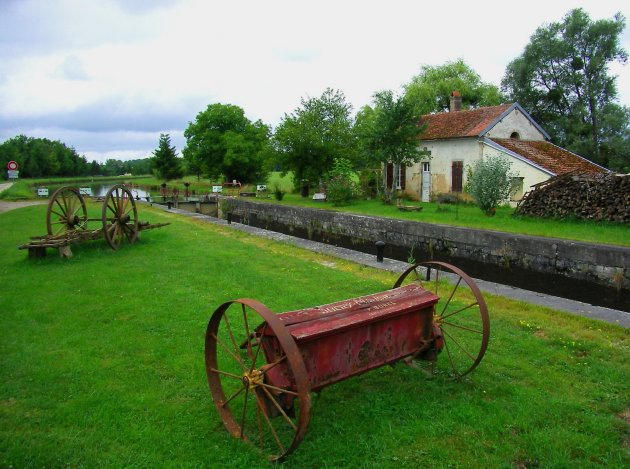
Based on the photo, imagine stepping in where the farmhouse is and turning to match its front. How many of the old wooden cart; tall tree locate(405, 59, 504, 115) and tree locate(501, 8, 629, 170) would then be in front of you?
1

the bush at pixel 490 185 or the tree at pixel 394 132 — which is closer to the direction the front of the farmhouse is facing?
the tree

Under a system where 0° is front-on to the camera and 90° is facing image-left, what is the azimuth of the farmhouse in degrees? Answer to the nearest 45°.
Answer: approximately 45°

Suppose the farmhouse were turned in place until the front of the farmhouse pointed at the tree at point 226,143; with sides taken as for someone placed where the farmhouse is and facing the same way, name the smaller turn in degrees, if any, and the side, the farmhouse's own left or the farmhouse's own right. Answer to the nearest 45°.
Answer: approximately 90° to the farmhouse's own right

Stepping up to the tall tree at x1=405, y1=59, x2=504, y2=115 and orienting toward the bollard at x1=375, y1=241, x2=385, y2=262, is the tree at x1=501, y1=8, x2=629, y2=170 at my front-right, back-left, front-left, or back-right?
front-left

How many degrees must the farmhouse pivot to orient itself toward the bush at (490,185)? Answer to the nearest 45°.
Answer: approximately 45° to its left

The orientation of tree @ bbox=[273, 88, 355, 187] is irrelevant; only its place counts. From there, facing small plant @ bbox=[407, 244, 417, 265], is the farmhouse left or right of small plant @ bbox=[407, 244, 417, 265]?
left

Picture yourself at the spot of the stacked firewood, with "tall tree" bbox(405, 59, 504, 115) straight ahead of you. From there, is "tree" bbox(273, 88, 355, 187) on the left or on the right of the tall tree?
left

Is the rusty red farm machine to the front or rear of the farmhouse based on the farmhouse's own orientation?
to the front

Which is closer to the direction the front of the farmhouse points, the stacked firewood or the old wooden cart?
the old wooden cart

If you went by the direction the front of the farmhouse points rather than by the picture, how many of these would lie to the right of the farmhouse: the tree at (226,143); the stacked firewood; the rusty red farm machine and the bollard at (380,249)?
1

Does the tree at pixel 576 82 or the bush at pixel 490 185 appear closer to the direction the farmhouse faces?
the bush

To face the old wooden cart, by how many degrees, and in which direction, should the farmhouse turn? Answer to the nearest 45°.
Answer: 0° — it already faces it

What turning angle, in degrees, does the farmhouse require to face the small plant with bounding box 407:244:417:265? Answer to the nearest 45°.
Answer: approximately 45° to its left

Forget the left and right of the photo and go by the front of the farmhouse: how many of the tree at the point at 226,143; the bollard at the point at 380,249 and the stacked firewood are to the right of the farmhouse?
1

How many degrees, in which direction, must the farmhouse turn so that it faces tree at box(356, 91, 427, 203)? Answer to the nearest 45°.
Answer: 0° — it already faces it

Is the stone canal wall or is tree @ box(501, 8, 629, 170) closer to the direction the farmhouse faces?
the stone canal wall

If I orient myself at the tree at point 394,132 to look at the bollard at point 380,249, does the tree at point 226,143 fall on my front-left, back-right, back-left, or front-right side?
back-right

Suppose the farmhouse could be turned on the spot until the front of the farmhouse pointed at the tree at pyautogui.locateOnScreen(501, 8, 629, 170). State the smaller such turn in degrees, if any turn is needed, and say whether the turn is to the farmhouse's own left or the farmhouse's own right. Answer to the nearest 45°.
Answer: approximately 180°
